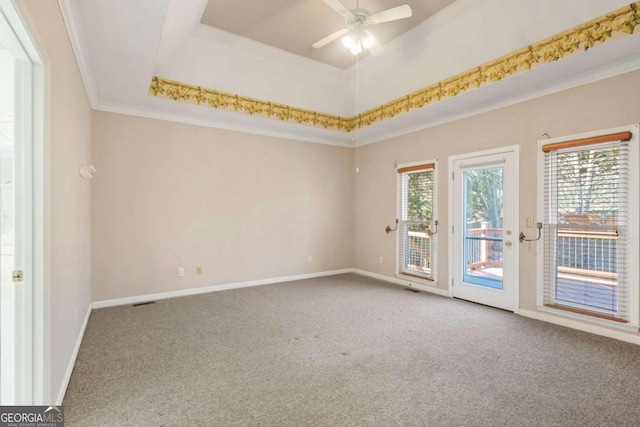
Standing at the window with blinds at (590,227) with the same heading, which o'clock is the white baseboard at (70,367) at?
The white baseboard is roughly at 12 o'clock from the window with blinds.

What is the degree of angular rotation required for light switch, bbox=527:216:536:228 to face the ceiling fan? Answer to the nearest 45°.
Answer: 0° — it already faces it

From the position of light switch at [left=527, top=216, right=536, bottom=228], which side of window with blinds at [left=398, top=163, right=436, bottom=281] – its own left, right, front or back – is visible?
left

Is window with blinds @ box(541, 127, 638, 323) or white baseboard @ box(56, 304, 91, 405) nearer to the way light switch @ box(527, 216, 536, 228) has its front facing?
the white baseboard

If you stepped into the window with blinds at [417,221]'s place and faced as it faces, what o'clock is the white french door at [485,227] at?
The white french door is roughly at 9 o'clock from the window with blinds.

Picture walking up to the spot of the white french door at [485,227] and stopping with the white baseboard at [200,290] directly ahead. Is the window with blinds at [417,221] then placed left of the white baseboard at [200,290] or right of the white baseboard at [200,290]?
right

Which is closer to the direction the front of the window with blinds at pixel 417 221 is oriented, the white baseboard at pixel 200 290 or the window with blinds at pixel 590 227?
the white baseboard

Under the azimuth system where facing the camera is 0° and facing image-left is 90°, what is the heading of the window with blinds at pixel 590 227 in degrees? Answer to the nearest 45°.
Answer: approximately 45°

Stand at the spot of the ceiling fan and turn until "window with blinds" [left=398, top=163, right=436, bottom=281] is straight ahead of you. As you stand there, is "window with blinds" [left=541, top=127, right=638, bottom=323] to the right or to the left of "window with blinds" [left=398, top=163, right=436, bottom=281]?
right

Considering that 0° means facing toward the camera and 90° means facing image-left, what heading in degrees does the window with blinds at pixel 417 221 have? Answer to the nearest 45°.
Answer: approximately 45°
